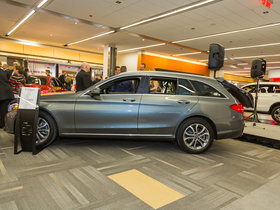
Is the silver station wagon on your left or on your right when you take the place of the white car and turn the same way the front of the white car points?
on your left

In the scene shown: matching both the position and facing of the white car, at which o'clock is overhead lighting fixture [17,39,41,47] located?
The overhead lighting fixture is roughly at 12 o'clock from the white car.

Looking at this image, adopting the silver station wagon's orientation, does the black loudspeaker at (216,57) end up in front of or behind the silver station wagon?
behind

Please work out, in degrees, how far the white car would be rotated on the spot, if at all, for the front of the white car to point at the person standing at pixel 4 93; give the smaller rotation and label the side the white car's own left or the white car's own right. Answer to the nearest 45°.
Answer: approximately 45° to the white car's own left

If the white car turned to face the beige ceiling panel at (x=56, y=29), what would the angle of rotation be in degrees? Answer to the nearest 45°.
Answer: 0° — it already faces it

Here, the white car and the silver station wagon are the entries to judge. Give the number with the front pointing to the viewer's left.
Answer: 2

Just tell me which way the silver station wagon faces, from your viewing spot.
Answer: facing to the left of the viewer

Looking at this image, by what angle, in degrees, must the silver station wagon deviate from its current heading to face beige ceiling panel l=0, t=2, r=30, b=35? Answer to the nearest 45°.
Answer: approximately 45° to its right

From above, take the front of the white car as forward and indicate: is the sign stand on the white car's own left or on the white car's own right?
on the white car's own left

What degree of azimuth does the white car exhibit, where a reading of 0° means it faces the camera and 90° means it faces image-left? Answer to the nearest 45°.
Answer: approximately 90°
